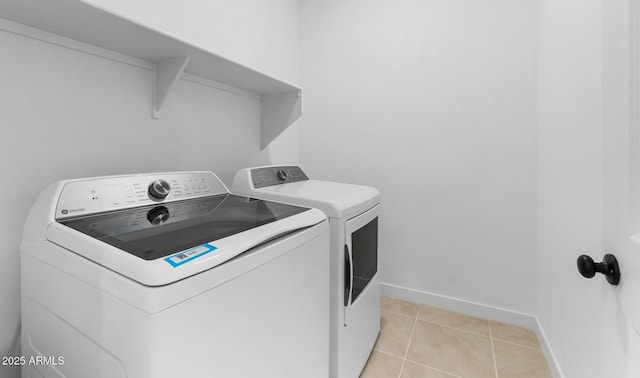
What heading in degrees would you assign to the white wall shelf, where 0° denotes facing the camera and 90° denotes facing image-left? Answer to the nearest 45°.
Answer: approximately 315°

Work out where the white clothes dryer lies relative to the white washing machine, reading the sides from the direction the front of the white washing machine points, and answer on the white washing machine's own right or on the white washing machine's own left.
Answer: on the white washing machine's own left

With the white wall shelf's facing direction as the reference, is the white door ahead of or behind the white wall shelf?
ahead

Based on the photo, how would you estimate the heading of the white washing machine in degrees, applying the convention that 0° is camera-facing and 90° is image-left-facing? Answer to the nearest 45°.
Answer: approximately 315°

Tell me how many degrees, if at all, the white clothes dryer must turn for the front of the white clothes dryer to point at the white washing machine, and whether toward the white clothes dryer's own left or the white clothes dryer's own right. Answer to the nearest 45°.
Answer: approximately 90° to the white clothes dryer's own right
